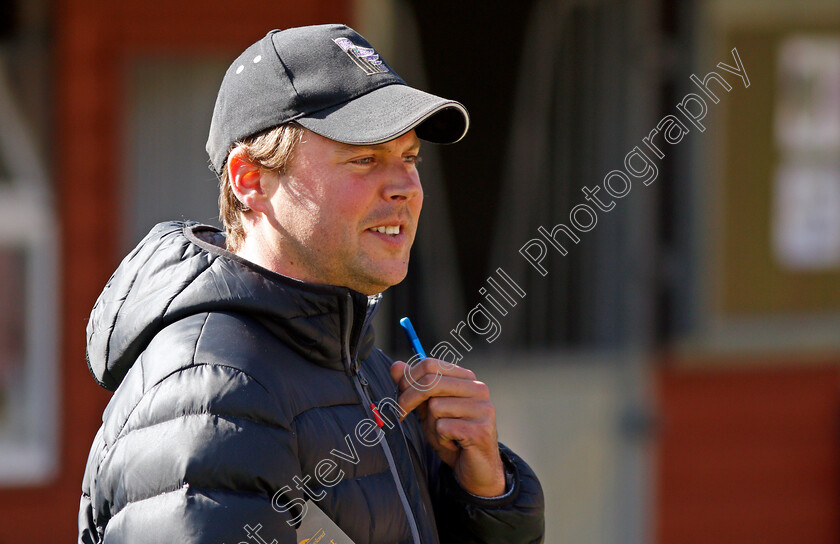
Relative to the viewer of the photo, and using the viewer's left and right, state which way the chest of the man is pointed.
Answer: facing the viewer and to the right of the viewer

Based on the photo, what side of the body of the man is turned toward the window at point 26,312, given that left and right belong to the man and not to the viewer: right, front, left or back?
back
